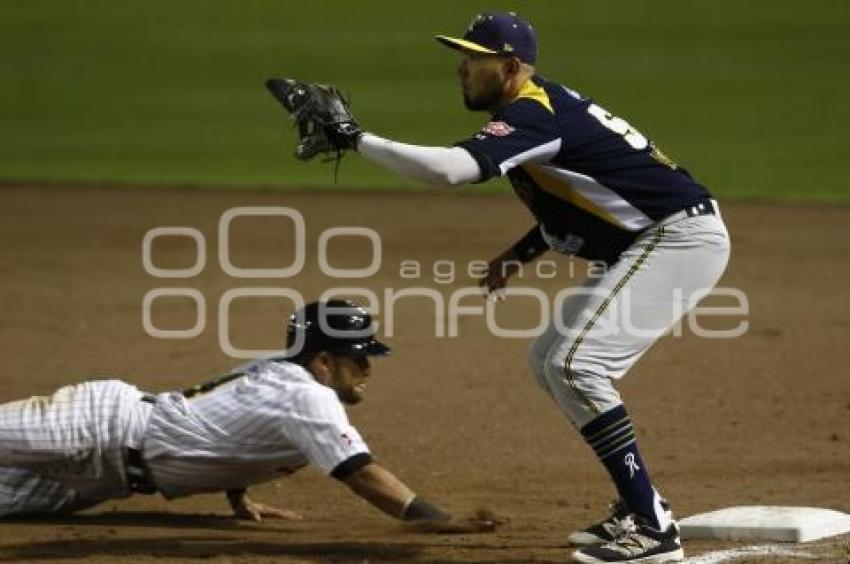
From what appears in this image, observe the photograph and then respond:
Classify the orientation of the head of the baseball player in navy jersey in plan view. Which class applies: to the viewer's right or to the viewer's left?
to the viewer's left

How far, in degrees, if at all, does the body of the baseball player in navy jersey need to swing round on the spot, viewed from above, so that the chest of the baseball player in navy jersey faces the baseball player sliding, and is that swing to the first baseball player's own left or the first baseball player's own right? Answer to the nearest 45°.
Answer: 0° — they already face them

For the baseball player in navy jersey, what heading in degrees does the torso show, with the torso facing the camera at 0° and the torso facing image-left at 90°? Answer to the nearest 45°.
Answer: approximately 90°
